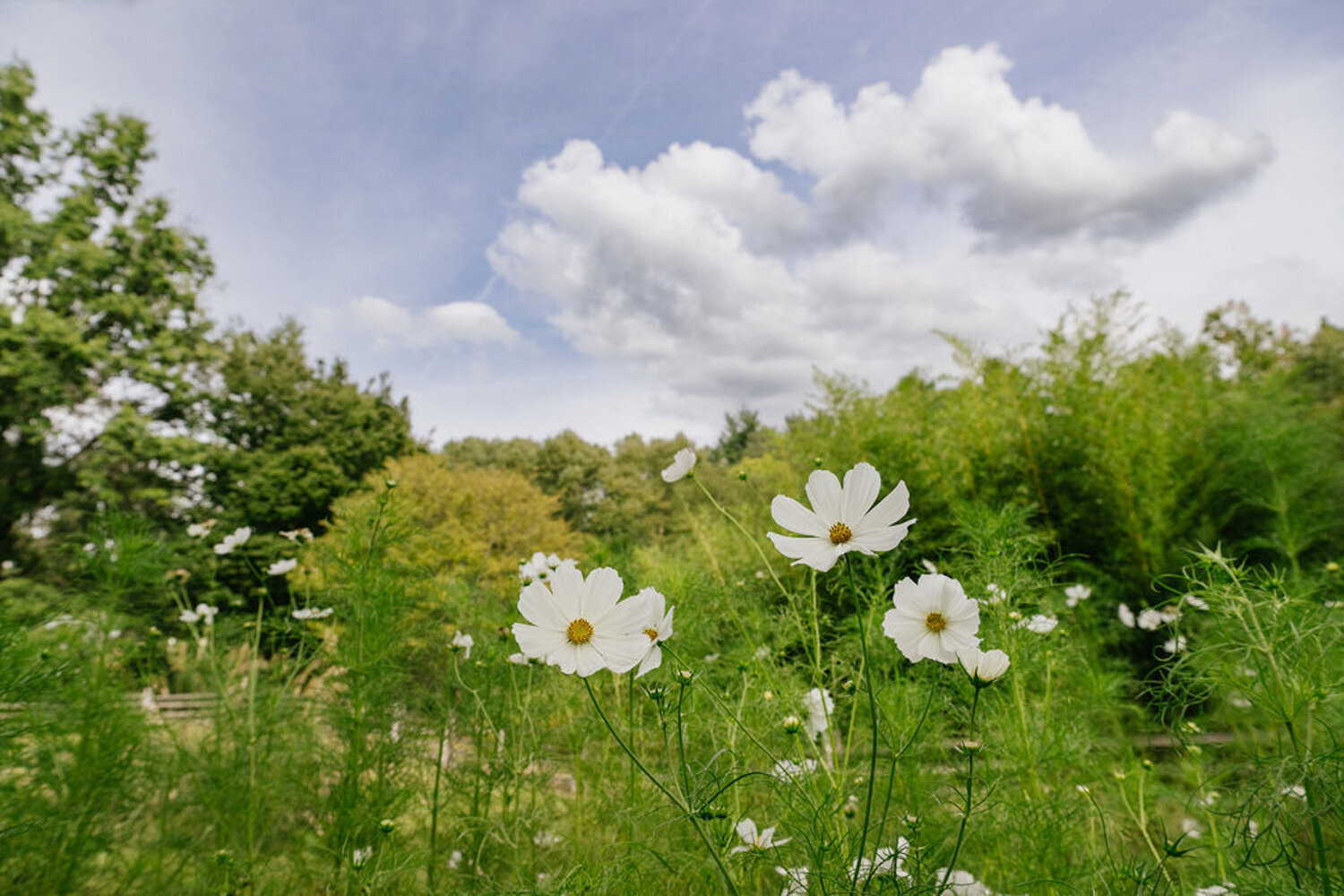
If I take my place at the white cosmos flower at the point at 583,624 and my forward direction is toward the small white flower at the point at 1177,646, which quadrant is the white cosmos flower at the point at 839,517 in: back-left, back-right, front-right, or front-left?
front-right

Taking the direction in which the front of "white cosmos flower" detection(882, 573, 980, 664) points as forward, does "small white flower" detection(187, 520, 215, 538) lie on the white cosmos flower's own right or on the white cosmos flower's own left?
on the white cosmos flower's own right

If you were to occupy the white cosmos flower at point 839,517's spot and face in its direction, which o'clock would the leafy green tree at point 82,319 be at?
The leafy green tree is roughly at 4 o'clock from the white cosmos flower.

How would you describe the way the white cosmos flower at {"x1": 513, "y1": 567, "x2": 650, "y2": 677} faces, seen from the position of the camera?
facing the viewer

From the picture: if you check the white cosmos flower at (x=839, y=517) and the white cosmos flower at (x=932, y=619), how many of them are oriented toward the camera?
2

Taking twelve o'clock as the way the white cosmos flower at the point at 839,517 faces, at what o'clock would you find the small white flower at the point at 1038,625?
The small white flower is roughly at 7 o'clock from the white cosmos flower.

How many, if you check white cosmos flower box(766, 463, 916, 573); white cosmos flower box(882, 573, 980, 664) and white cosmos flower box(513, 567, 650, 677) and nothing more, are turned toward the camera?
3

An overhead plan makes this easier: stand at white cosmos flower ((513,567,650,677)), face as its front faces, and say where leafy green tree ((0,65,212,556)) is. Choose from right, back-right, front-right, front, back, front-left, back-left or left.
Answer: back-right

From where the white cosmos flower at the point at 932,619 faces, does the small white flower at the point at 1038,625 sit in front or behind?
behind

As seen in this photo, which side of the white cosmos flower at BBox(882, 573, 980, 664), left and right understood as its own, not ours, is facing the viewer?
front

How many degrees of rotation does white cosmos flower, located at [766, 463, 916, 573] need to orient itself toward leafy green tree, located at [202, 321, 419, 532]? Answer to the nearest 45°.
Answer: approximately 135° to its right
